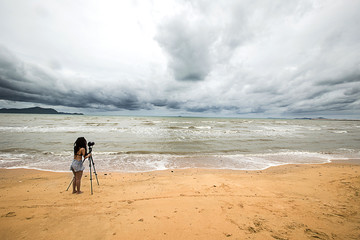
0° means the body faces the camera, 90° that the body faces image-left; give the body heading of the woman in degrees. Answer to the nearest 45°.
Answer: approximately 225°
